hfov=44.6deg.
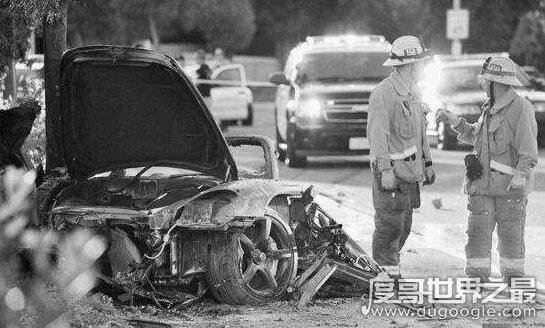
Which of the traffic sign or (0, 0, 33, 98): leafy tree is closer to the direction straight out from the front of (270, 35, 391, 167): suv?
the leafy tree

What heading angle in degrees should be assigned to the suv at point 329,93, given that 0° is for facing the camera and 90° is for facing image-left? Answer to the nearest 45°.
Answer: approximately 0°

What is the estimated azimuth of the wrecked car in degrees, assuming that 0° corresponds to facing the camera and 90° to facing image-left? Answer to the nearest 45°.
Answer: approximately 45°

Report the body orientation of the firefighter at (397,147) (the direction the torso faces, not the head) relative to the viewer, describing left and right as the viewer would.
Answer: facing the viewer and to the right of the viewer

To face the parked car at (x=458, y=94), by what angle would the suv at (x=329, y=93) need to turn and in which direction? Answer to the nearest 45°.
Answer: approximately 135° to its left
